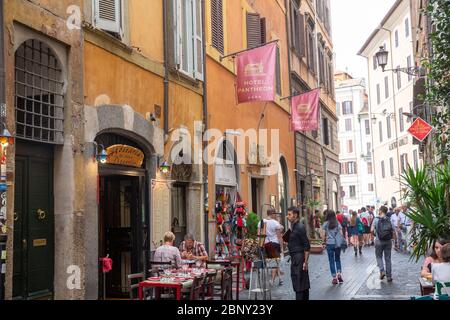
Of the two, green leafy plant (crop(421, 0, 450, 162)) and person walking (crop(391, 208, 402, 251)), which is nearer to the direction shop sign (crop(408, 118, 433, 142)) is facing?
the green leafy plant

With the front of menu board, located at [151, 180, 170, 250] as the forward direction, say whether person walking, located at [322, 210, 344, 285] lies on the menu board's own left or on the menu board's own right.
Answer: on the menu board's own left

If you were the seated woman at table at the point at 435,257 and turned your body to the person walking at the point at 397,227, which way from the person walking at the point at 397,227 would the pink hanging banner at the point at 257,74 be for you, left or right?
left

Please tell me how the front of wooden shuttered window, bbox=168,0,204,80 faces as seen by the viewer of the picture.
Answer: facing the viewer and to the right of the viewer

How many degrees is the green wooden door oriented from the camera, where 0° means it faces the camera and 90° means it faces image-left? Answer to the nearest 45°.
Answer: approximately 315°

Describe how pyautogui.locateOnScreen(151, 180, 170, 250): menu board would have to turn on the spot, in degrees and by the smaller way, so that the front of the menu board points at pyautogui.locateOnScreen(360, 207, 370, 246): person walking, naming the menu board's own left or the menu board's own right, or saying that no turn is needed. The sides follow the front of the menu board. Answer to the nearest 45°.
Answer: approximately 90° to the menu board's own left

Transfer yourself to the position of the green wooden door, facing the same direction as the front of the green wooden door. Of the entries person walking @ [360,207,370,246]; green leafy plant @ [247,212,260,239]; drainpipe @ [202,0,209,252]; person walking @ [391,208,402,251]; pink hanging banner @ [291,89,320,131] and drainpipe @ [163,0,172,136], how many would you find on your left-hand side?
6

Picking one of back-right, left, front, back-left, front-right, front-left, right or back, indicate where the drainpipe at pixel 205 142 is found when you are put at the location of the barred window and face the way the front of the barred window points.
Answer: left

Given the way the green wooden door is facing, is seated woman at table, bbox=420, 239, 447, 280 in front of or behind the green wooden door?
in front
